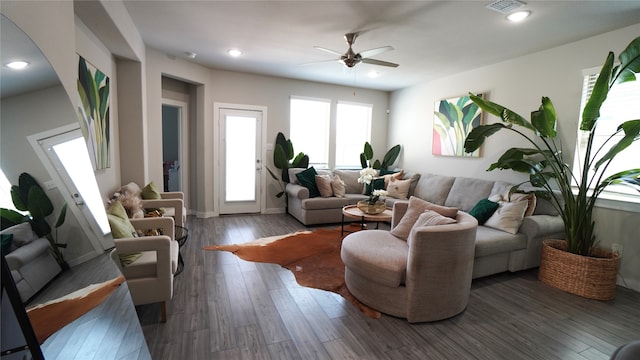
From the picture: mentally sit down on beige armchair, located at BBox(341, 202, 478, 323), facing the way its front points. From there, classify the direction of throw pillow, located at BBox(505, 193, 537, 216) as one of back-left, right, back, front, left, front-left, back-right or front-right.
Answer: back-right

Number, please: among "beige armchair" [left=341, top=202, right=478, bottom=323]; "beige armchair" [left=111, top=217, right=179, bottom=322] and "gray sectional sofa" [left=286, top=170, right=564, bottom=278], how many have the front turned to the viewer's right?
1

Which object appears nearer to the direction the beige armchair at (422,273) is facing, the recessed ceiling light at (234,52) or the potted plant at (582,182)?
the recessed ceiling light

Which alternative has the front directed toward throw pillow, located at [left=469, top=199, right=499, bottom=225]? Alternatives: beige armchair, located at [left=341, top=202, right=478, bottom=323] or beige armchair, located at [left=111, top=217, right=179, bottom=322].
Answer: beige armchair, located at [left=111, top=217, right=179, bottom=322]

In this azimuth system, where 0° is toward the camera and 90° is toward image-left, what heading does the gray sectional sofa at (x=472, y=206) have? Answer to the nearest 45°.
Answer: approximately 45°

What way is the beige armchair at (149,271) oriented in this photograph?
to the viewer's right

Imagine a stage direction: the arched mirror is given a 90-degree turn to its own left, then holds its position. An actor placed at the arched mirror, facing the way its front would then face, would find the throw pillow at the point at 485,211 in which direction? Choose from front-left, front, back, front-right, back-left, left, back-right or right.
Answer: front-right

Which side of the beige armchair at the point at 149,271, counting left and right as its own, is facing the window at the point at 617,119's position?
front

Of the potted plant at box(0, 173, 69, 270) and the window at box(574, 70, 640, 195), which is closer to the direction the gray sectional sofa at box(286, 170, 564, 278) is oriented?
the potted plant

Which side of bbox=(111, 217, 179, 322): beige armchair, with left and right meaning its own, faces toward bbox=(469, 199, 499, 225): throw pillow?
front

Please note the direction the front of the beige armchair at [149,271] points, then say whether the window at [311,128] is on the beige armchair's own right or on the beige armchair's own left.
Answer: on the beige armchair's own left

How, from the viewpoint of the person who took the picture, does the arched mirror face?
facing the viewer and to the right of the viewer

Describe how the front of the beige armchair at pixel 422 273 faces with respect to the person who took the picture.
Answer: facing to the left of the viewer

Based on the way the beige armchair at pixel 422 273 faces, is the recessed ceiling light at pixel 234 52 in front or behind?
in front
